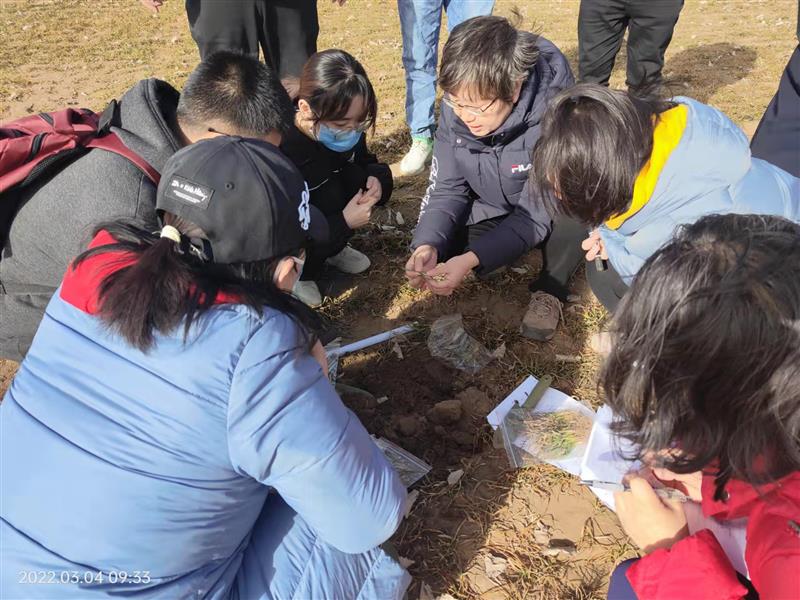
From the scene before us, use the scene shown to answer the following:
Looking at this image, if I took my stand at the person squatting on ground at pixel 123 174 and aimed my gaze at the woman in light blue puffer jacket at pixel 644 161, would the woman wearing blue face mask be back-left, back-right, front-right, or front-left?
front-left

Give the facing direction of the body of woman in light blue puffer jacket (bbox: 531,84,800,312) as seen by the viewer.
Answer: to the viewer's left

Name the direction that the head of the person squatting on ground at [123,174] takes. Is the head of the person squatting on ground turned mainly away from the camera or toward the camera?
away from the camera

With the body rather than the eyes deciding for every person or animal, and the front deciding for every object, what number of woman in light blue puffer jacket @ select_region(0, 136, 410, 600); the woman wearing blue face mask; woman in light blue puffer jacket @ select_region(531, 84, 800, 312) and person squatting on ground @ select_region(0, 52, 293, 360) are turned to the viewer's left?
1

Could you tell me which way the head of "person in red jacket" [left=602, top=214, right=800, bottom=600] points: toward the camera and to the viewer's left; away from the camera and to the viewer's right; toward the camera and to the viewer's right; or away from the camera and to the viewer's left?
away from the camera and to the viewer's left

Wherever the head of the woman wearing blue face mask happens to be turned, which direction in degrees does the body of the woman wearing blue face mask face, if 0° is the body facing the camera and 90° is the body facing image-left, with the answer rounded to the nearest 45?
approximately 315°

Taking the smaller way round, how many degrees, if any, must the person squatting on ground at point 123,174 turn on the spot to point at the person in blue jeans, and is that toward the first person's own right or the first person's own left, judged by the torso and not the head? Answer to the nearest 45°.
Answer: approximately 45° to the first person's own left

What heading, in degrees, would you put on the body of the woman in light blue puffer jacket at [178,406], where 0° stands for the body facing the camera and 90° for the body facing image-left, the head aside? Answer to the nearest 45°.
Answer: approximately 225°

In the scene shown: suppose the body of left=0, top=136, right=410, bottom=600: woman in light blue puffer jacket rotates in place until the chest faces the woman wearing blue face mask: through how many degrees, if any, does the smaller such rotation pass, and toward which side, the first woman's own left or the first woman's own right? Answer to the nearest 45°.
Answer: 0° — they already face them

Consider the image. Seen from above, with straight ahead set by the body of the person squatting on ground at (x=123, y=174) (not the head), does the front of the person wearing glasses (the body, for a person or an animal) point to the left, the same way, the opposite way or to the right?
the opposite way

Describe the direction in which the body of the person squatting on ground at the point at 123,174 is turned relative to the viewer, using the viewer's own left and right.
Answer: facing to the right of the viewer

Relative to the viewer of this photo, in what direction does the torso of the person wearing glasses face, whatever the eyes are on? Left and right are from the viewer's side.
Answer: facing the viewer and to the left of the viewer

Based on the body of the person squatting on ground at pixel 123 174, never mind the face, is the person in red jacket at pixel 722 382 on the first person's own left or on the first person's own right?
on the first person's own right

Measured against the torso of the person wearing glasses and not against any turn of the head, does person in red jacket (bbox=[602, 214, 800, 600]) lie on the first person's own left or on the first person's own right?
on the first person's own left
